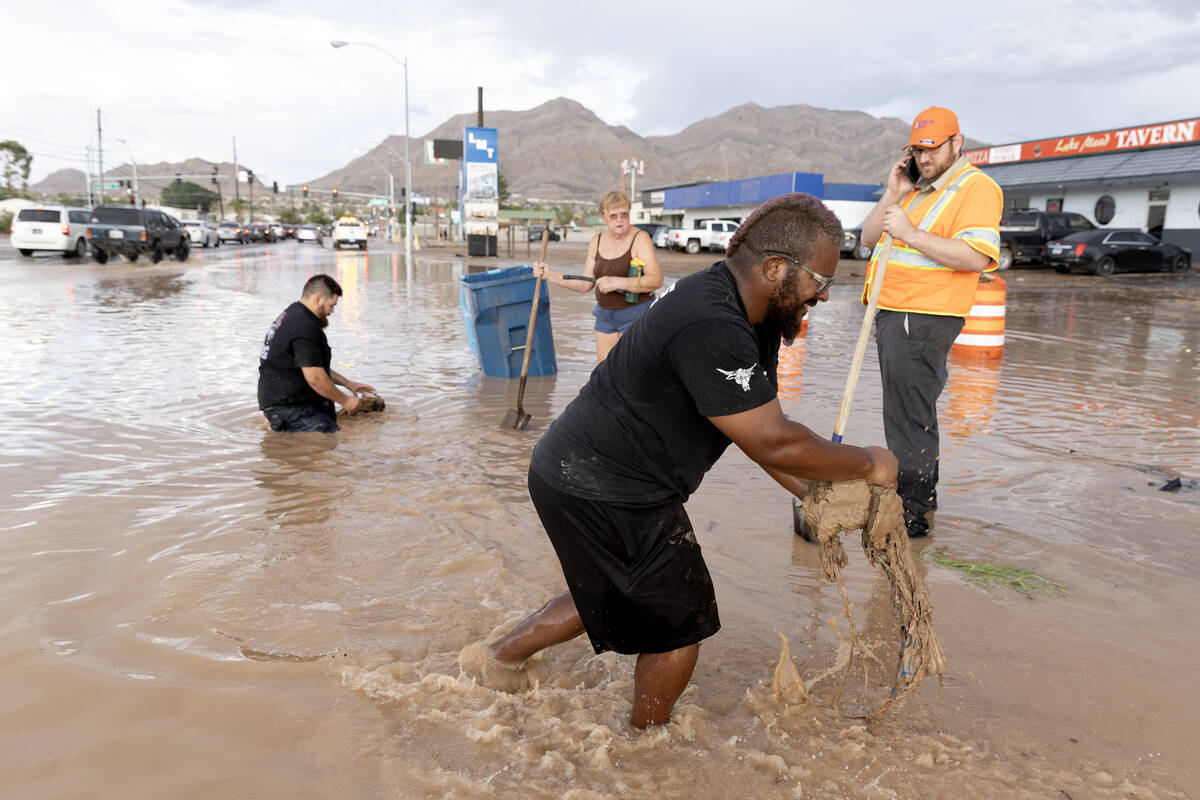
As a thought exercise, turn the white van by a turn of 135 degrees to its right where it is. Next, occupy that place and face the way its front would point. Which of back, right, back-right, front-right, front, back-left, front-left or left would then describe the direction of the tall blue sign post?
left

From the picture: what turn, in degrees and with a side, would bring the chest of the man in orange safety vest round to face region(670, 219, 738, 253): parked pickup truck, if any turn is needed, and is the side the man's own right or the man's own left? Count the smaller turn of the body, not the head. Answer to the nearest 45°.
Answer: approximately 135° to the man's own right

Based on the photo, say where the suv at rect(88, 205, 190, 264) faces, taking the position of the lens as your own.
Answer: facing away from the viewer and to the right of the viewer

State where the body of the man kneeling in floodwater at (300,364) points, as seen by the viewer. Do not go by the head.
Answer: to the viewer's right

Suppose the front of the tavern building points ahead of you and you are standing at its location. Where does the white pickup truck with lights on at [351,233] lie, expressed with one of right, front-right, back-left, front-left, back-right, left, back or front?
front-right

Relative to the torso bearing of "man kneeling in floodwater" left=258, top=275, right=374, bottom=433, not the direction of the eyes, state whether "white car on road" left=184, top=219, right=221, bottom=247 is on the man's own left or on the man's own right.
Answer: on the man's own left

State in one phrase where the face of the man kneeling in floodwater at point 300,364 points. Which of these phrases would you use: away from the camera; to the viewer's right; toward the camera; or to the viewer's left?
to the viewer's right

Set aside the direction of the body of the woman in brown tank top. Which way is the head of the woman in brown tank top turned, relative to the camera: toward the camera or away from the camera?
toward the camera

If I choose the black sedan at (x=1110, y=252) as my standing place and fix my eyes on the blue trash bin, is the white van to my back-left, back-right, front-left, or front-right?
front-right

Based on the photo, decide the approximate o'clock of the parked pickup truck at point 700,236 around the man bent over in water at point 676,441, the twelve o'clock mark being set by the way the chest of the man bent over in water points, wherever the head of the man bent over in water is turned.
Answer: The parked pickup truck is roughly at 9 o'clock from the man bent over in water.

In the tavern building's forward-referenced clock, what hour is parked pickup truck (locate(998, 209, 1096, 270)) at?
The parked pickup truck is roughly at 11 o'clock from the tavern building.

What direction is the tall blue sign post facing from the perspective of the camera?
toward the camera

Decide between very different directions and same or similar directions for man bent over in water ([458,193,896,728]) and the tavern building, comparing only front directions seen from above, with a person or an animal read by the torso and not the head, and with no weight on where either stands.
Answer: very different directions

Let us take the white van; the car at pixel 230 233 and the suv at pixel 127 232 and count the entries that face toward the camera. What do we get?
0

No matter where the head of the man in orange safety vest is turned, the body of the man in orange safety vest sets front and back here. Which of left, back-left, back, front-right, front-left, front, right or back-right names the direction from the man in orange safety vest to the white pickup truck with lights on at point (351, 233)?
right

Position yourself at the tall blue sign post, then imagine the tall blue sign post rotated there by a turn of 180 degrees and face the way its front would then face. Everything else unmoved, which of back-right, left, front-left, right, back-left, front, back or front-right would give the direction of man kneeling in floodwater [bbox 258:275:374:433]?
back

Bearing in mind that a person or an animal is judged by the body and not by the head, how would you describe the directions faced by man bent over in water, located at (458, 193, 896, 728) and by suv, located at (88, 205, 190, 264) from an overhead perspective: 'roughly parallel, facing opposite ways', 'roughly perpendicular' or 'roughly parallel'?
roughly perpendicular

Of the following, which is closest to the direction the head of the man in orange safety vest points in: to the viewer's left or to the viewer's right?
to the viewer's left
